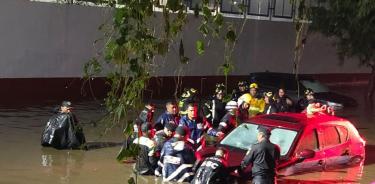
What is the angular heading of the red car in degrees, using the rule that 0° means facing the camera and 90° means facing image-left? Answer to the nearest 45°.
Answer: approximately 45°

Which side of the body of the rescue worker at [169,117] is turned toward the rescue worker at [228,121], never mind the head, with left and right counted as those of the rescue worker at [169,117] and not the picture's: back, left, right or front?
left

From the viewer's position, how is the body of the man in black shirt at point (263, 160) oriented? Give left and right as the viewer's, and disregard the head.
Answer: facing away from the viewer and to the left of the viewer

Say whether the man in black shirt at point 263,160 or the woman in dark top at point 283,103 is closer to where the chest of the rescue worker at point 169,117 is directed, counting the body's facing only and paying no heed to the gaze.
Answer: the man in black shirt

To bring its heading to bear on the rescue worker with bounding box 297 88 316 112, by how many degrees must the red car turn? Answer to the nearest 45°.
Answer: approximately 135° to its right

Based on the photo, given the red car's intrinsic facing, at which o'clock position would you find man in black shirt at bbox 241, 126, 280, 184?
The man in black shirt is roughly at 11 o'clock from the red car.

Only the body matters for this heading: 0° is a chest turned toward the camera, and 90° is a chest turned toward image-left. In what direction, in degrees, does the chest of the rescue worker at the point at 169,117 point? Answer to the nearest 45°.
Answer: approximately 315°
